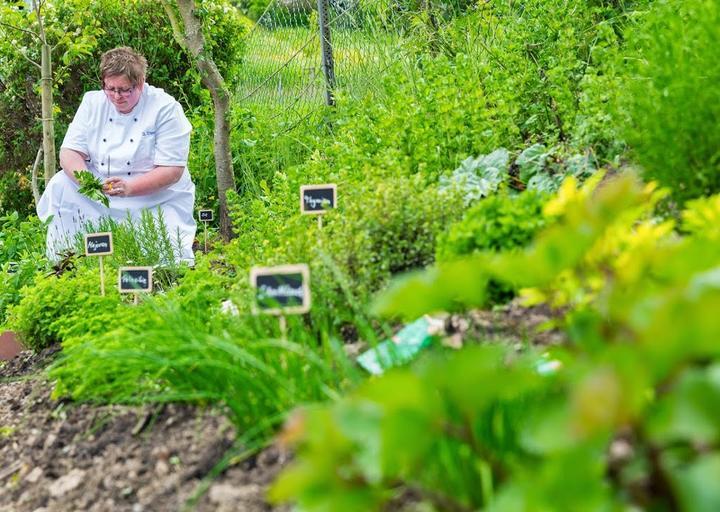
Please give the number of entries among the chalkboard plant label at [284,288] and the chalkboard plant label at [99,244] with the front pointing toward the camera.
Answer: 2

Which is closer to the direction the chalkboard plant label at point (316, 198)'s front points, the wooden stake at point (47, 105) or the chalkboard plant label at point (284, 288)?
the chalkboard plant label

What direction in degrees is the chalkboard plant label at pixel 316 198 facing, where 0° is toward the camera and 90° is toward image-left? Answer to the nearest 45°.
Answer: approximately 0°

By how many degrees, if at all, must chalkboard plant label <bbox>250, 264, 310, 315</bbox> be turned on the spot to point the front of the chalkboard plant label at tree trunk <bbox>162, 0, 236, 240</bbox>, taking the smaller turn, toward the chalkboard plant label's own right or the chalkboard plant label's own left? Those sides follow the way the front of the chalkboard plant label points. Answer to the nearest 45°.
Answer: approximately 180°

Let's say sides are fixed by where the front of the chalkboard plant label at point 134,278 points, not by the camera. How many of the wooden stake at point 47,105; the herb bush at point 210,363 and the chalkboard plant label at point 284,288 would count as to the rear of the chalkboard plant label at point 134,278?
1

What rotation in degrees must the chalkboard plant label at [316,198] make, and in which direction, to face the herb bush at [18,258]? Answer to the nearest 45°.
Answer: approximately 135° to its right

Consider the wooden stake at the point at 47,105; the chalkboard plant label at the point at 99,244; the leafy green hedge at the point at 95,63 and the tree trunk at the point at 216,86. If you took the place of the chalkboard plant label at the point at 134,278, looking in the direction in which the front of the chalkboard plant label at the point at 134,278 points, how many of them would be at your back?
4

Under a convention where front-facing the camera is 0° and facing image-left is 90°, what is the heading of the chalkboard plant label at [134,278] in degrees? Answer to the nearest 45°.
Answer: approximately 0°

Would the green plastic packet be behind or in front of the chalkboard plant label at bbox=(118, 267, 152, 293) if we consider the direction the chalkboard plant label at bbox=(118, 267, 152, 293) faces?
in front

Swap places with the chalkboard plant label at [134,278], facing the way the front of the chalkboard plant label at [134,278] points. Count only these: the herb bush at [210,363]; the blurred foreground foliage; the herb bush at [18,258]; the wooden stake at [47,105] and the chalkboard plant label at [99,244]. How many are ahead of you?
2
